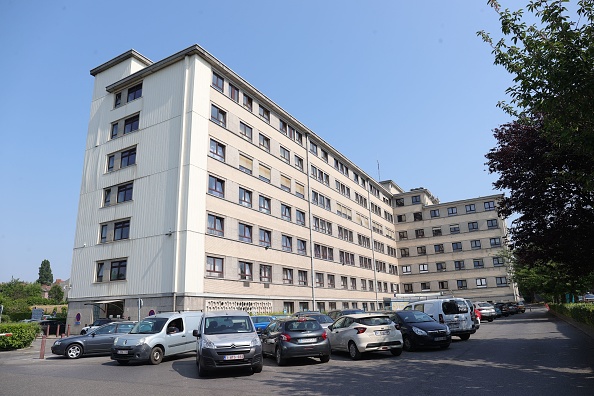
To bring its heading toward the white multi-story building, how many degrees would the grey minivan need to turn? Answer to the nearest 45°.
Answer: approximately 180°

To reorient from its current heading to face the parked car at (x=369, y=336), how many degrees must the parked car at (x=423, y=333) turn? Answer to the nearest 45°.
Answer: approximately 90° to its right

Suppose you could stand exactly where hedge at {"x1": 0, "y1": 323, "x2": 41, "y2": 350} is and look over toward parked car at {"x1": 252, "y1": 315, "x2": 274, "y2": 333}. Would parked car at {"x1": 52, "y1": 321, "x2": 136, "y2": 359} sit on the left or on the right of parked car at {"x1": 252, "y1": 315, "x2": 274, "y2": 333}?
right

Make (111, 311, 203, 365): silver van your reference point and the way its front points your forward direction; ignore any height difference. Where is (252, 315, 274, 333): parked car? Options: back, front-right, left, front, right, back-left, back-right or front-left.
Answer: back

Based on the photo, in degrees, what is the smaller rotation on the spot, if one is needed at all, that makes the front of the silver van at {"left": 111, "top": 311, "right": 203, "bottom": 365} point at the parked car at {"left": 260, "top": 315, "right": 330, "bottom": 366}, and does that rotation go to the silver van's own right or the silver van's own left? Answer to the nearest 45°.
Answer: approximately 90° to the silver van's own left
